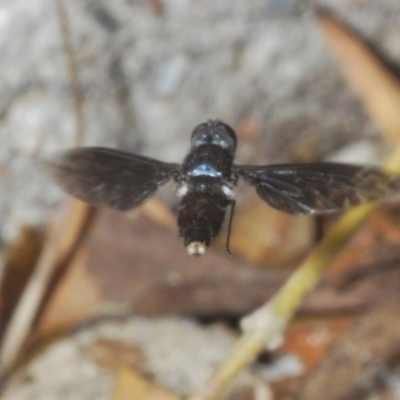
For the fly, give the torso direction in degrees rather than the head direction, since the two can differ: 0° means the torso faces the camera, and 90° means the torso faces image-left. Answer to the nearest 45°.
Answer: approximately 180°
